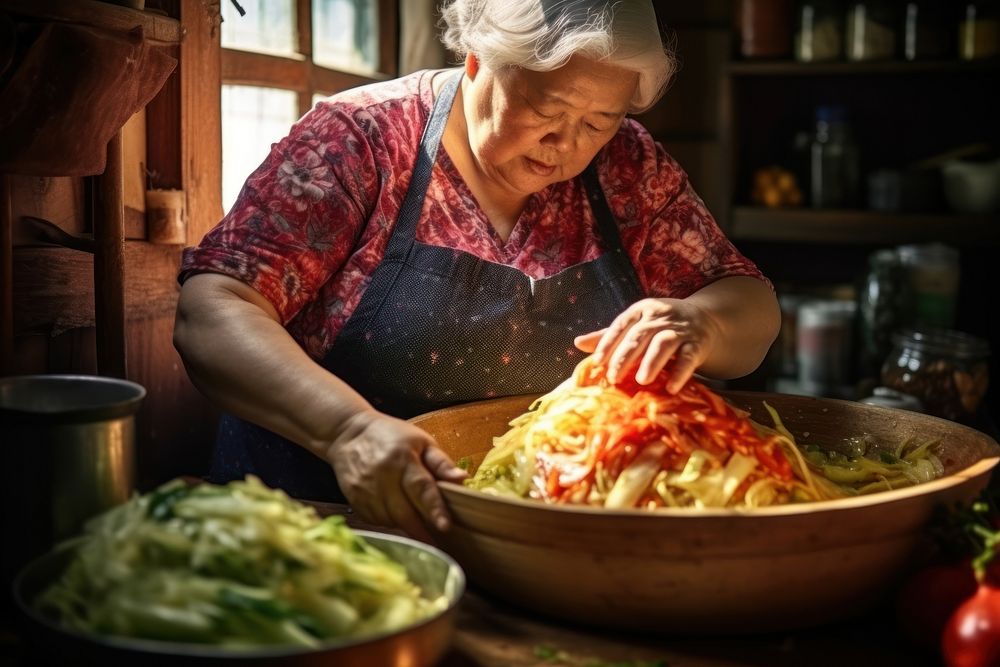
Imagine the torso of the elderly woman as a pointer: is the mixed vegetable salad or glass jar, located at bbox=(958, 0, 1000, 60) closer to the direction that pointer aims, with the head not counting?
the mixed vegetable salad

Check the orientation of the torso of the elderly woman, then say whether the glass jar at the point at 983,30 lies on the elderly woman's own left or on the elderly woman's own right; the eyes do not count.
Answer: on the elderly woman's own left

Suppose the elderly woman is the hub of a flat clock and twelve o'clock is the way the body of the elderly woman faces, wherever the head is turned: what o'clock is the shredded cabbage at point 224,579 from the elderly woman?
The shredded cabbage is roughly at 2 o'clock from the elderly woman.

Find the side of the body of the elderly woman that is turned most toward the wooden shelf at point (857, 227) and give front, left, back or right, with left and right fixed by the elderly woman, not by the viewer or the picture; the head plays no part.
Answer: left

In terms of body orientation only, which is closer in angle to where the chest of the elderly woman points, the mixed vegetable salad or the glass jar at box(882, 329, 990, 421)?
the mixed vegetable salad

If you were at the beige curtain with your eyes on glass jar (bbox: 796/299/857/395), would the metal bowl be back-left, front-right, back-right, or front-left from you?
front-right

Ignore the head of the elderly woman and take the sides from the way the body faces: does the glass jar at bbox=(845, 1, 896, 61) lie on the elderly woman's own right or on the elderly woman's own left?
on the elderly woman's own left

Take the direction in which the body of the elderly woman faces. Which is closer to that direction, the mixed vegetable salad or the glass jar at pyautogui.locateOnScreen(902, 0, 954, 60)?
the mixed vegetable salad

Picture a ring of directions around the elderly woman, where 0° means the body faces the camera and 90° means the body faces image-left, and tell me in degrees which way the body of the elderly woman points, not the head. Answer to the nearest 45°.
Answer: approximately 315°

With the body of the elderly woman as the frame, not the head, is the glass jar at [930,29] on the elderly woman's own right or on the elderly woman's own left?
on the elderly woman's own left

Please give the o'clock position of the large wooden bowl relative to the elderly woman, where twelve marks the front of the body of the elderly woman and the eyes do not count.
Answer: The large wooden bowl is roughly at 11 o'clock from the elderly woman.

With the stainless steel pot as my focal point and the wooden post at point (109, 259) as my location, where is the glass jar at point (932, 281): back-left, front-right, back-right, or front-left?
back-left
